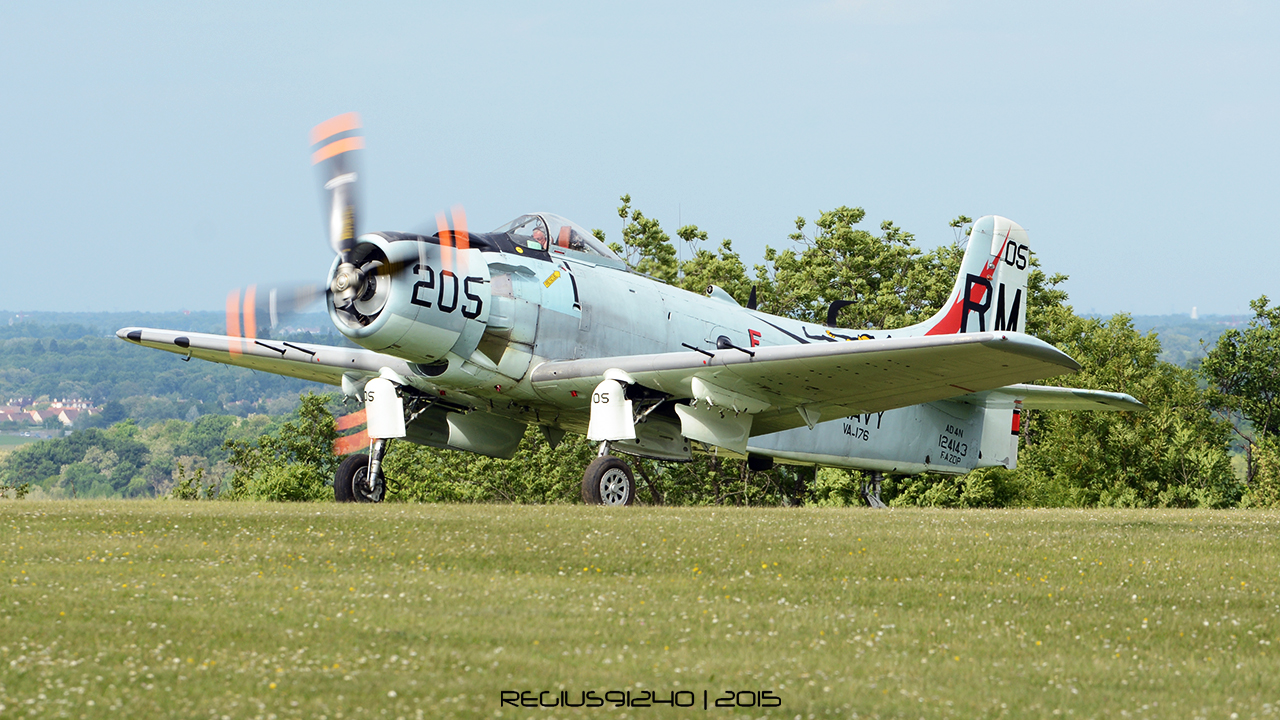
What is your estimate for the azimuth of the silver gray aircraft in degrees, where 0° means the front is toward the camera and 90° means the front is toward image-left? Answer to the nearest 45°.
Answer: approximately 45°

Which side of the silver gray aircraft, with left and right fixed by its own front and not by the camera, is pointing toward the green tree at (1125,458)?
back
